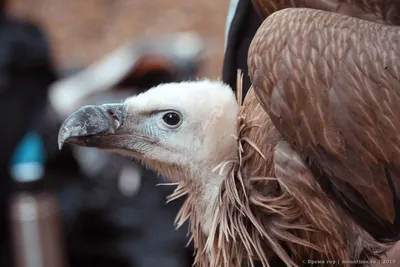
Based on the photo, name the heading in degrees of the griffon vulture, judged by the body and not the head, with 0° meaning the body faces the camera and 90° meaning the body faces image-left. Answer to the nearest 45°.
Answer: approximately 90°
